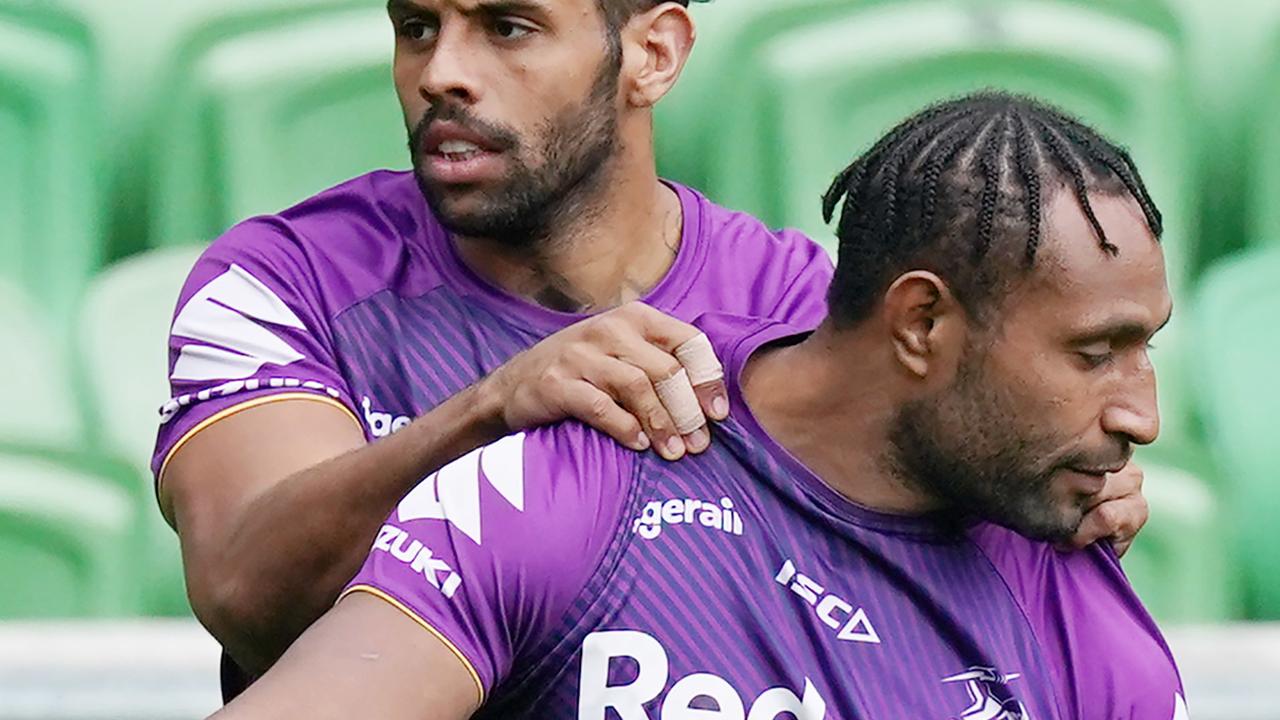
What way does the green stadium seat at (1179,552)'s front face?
toward the camera

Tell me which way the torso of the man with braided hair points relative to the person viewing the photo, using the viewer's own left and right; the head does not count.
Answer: facing the viewer and to the right of the viewer

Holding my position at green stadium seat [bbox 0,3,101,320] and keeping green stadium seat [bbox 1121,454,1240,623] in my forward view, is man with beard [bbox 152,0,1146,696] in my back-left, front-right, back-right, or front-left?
front-right

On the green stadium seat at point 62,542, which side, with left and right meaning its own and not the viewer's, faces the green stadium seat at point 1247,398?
left

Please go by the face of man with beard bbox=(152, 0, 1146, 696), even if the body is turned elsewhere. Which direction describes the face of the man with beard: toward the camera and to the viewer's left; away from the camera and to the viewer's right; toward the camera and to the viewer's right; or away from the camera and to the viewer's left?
toward the camera and to the viewer's left

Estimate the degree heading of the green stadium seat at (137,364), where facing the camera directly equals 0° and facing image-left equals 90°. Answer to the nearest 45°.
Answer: approximately 0°

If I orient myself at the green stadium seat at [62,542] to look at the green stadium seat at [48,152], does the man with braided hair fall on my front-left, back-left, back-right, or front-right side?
back-right

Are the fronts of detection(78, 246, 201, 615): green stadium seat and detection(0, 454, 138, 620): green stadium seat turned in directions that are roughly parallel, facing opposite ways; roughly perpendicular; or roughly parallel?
roughly parallel

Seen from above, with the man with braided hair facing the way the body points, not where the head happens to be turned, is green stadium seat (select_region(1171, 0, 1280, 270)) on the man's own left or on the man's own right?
on the man's own left

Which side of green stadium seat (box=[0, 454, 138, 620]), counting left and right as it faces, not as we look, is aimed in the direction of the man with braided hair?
front

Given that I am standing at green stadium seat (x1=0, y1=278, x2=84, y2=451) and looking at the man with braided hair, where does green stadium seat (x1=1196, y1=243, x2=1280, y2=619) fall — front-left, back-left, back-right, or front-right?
front-left

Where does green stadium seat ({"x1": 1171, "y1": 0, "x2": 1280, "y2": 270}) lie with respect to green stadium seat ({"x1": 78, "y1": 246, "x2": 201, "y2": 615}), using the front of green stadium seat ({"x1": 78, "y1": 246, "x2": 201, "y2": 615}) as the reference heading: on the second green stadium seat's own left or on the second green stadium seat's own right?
on the second green stadium seat's own left

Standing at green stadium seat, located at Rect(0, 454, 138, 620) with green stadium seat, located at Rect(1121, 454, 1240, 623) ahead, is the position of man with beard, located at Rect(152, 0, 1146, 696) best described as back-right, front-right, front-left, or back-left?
front-right
